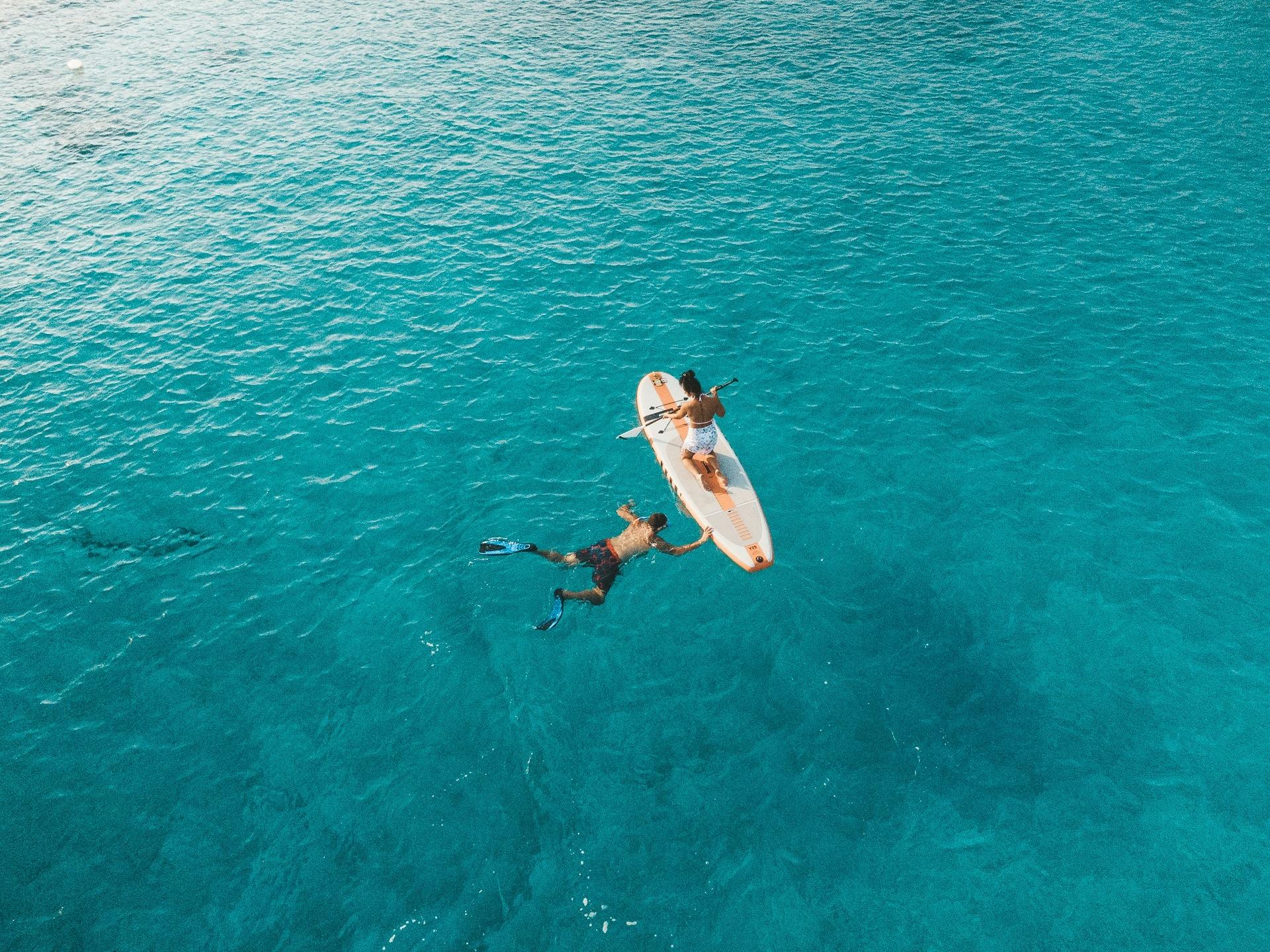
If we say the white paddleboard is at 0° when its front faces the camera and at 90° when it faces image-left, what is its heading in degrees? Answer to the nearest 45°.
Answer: approximately 135°

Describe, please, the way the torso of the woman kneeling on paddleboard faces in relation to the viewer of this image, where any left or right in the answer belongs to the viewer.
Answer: facing away from the viewer and to the left of the viewer
